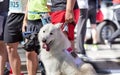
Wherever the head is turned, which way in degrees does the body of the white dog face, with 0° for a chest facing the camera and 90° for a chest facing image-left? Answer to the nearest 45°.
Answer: approximately 45°
